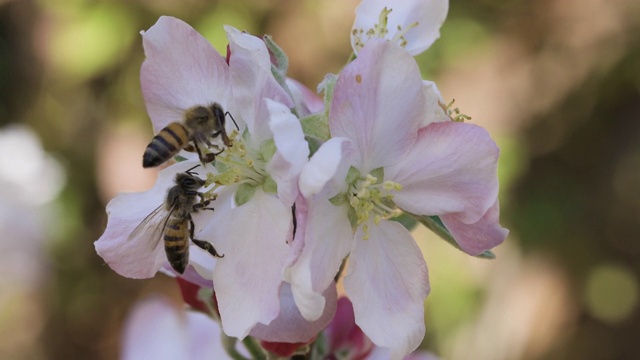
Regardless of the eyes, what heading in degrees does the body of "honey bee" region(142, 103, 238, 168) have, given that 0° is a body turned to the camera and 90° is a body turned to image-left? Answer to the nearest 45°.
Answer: approximately 270°
